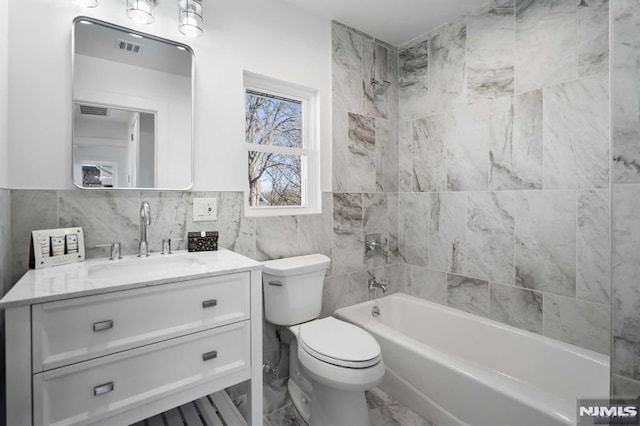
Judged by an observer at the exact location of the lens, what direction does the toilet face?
facing the viewer and to the right of the viewer

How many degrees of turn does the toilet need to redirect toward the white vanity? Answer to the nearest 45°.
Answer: approximately 90° to its right

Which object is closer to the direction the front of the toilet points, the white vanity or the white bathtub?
the white bathtub

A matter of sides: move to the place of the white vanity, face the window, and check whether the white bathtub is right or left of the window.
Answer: right
